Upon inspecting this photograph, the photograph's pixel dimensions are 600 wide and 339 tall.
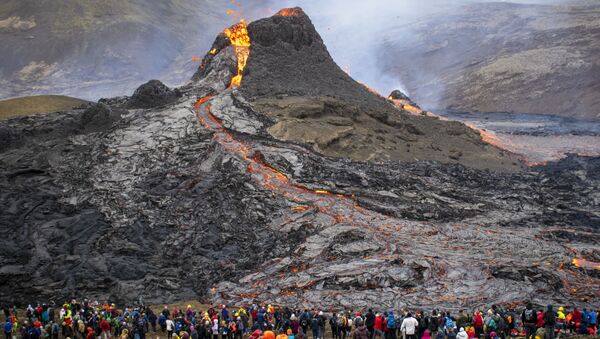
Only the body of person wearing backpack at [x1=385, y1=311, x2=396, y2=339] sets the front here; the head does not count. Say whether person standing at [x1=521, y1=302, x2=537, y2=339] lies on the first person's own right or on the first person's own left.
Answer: on the first person's own right

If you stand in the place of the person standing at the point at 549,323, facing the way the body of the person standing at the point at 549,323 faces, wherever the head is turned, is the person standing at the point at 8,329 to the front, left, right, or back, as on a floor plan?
left

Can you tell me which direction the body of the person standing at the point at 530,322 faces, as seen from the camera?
away from the camera

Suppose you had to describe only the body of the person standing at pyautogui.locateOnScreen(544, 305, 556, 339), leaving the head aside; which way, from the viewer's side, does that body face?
away from the camera

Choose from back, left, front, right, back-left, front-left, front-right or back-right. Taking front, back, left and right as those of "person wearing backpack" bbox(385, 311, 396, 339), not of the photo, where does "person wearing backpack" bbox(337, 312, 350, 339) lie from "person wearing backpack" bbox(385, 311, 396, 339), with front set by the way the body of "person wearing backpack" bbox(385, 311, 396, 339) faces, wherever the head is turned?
front-left

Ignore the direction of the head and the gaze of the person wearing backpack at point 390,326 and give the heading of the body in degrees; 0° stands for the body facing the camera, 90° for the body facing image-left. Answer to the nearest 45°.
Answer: approximately 180°

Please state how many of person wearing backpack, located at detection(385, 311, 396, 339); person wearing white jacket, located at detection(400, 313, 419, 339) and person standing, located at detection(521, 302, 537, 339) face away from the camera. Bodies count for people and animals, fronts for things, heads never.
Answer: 3

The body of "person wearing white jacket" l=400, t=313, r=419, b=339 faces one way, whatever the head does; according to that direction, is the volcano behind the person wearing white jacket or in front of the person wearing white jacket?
in front

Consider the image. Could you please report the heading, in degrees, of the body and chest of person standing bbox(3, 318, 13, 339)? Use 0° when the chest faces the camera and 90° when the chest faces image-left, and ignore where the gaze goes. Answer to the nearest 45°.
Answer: approximately 180°

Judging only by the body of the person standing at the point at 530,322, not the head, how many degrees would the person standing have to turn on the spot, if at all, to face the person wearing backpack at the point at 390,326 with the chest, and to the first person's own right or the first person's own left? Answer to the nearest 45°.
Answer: approximately 90° to the first person's own left

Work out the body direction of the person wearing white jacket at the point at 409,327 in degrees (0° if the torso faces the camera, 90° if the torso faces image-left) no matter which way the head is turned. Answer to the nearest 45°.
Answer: approximately 180°
